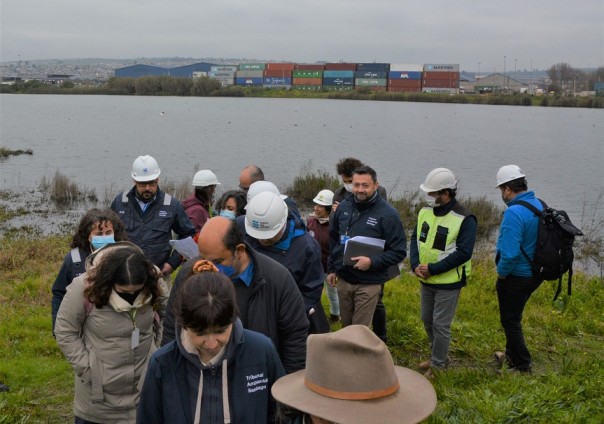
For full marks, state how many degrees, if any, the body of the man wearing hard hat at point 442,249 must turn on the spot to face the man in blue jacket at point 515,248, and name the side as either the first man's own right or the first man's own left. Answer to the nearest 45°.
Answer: approximately 135° to the first man's own left

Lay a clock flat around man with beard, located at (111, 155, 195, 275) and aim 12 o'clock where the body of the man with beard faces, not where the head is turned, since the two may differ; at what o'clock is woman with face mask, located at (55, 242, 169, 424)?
The woman with face mask is roughly at 12 o'clock from the man with beard.

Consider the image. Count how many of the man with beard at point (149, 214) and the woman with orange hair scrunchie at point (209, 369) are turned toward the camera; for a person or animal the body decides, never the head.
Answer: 2

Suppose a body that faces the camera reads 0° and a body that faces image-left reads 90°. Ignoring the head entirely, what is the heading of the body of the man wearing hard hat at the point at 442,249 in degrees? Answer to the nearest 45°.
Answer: approximately 45°

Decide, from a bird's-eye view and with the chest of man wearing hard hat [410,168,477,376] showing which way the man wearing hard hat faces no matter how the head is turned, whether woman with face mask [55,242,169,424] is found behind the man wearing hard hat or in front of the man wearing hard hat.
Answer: in front

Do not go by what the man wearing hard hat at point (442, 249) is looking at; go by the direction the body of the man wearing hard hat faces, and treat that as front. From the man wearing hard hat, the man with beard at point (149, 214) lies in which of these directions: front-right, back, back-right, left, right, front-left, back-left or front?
front-right

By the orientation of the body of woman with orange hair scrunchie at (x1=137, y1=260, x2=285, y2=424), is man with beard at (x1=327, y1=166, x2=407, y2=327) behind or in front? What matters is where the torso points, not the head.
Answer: behind

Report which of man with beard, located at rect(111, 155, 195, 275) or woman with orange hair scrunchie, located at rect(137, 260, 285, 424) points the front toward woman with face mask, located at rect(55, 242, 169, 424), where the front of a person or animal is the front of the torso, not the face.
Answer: the man with beard

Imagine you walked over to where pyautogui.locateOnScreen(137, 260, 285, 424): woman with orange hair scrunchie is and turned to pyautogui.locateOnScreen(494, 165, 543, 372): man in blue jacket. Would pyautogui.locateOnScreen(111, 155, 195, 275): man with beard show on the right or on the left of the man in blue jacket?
left
